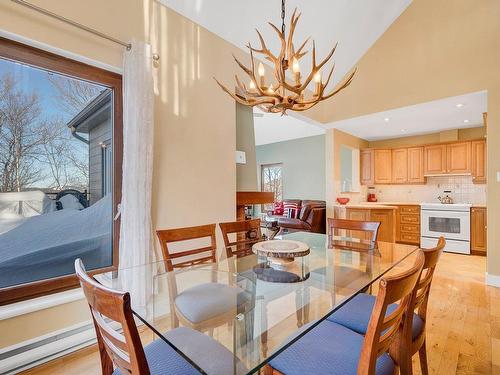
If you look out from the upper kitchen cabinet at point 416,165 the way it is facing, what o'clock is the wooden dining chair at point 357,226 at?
The wooden dining chair is roughly at 12 o'clock from the upper kitchen cabinet.

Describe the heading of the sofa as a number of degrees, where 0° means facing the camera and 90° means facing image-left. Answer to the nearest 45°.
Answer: approximately 45°

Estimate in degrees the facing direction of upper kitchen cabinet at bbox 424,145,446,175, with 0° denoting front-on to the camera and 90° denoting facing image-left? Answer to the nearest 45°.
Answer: approximately 0°

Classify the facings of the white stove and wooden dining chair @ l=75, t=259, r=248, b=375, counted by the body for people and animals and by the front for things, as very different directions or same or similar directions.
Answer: very different directions

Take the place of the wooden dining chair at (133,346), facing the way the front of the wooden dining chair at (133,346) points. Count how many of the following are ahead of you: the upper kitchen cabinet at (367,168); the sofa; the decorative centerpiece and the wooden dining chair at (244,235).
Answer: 4

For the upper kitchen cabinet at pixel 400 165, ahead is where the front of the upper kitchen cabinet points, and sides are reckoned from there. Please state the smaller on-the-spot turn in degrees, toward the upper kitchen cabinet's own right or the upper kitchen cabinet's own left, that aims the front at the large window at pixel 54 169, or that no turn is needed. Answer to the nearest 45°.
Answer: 0° — it already faces it

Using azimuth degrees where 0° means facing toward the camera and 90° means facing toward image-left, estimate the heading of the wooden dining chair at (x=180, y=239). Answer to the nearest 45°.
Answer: approximately 315°

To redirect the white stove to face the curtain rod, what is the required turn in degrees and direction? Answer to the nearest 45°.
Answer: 0° — it already faces it

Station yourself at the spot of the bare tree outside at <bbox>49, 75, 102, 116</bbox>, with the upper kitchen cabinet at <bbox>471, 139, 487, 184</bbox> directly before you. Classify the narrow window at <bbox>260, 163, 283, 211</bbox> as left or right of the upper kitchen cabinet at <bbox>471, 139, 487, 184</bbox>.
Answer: left

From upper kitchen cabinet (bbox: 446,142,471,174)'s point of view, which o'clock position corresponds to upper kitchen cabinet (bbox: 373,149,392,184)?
upper kitchen cabinet (bbox: 373,149,392,184) is roughly at 3 o'clock from upper kitchen cabinet (bbox: 446,142,471,174).

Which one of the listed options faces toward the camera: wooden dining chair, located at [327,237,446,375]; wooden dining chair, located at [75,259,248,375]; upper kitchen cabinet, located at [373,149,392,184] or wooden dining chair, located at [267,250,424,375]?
the upper kitchen cabinet

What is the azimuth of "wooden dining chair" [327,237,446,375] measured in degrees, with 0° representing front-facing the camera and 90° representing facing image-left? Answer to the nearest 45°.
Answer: approximately 135°
